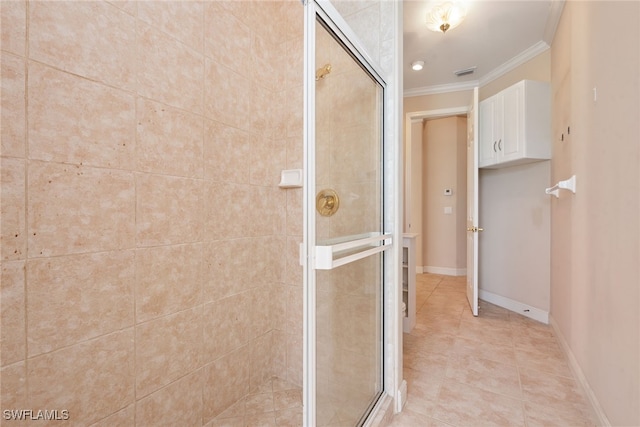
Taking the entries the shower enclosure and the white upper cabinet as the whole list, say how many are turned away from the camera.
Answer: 0

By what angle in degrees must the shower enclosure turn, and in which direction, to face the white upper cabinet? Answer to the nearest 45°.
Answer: approximately 90° to its left

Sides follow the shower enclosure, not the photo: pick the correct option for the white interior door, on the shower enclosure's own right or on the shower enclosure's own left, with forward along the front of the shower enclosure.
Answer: on the shower enclosure's own left

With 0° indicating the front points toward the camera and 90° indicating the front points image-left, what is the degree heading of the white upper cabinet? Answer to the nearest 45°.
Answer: approximately 45°
